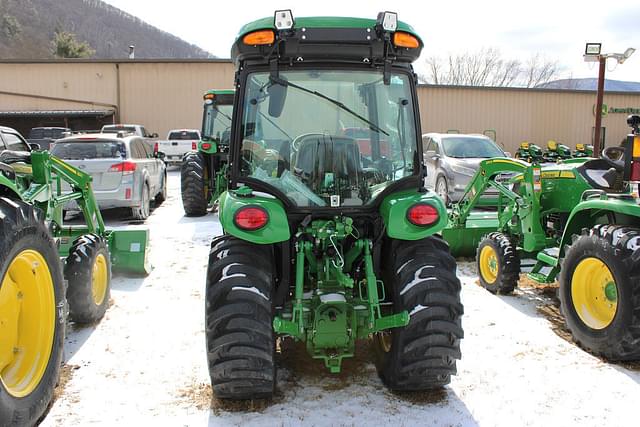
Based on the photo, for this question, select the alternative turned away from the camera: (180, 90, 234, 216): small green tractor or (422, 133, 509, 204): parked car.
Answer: the small green tractor

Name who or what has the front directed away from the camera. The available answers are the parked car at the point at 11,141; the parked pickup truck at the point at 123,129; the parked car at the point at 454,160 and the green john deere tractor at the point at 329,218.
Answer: the green john deere tractor

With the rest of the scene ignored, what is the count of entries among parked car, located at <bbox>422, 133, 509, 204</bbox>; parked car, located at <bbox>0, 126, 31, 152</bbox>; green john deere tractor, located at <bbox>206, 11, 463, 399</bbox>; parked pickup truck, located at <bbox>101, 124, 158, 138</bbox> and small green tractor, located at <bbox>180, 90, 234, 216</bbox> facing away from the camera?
2

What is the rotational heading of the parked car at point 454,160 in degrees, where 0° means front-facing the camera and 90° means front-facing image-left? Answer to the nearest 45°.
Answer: approximately 315°

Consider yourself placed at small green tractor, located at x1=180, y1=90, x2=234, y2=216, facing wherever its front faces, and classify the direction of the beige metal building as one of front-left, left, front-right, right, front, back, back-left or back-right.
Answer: front

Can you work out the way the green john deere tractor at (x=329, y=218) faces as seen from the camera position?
facing away from the viewer

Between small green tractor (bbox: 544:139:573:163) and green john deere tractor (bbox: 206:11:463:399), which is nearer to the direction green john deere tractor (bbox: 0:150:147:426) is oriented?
the small green tractor

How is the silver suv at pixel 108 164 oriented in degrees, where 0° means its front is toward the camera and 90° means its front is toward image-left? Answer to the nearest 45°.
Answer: approximately 225°

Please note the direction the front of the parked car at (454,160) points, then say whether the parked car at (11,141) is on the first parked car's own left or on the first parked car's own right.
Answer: on the first parked car's own right
